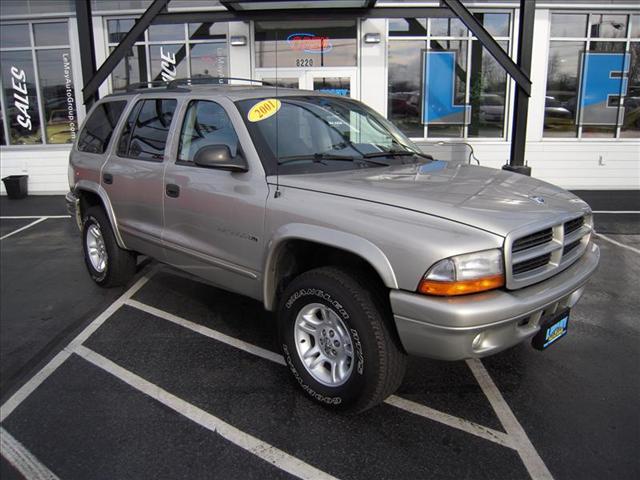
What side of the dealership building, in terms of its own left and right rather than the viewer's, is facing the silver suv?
front

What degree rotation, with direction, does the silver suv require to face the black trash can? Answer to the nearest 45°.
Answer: approximately 180°

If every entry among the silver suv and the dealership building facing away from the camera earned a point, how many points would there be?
0

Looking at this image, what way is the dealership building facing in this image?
toward the camera

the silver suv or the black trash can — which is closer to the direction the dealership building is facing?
the silver suv

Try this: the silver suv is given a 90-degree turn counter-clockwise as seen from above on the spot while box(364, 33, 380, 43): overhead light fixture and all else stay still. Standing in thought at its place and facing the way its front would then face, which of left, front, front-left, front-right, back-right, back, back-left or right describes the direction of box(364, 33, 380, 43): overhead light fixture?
front-left

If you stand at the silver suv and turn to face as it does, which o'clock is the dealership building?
The dealership building is roughly at 8 o'clock from the silver suv.

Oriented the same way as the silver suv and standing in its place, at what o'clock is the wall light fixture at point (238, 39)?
The wall light fixture is roughly at 7 o'clock from the silver suv.

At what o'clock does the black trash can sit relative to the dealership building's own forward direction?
The black trash can is roughly at 3 o'clock from the dealership building.

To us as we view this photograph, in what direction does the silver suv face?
facing the viewer and to the right of the viewer
